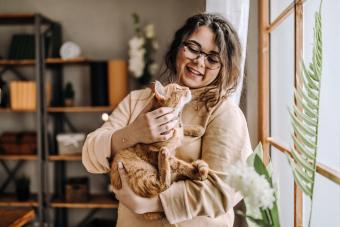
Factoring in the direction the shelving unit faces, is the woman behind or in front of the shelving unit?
in front

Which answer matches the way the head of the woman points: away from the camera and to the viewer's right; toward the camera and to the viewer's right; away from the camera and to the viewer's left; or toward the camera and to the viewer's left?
toward the camera and to the viewer's left

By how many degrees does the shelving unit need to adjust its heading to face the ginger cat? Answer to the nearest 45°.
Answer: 0° — it already faces it

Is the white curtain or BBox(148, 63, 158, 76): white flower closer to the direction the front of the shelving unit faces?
the white curtain

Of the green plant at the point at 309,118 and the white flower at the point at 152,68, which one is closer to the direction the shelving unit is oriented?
the green plant

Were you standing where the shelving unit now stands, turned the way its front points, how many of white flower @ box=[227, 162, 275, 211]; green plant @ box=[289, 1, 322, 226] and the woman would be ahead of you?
3

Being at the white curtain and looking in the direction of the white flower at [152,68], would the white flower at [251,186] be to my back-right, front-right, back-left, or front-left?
back-left

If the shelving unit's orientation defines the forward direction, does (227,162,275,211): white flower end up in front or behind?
in front

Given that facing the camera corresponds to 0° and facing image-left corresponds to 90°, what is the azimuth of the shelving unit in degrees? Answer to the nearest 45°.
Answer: approximately 0°

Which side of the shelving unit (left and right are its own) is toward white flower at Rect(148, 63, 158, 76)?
left
